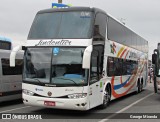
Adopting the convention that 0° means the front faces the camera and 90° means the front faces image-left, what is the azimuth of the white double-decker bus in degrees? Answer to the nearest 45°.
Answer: approximately 45°

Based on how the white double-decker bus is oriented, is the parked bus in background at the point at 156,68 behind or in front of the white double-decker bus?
behind

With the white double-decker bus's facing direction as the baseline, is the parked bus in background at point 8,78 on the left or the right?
on its right
